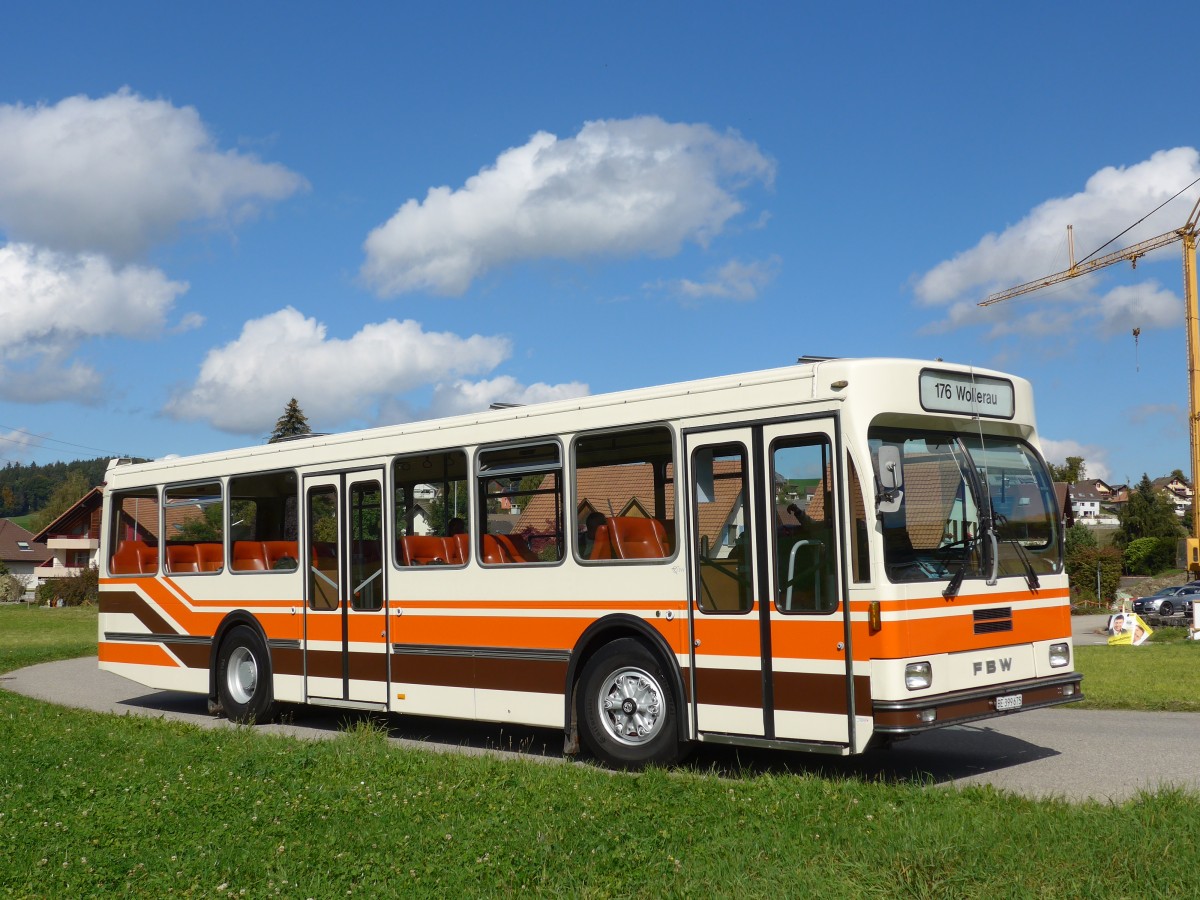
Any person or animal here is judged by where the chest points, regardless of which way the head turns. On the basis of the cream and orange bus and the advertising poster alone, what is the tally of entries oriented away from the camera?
0

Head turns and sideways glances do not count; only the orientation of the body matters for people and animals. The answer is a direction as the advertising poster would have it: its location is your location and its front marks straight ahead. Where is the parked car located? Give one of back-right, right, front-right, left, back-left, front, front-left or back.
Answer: back

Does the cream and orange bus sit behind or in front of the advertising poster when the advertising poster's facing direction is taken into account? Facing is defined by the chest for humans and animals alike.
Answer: in front

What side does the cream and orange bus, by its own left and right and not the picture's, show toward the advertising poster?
left

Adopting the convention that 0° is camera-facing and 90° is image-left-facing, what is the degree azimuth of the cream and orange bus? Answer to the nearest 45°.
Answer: approximately 315°
